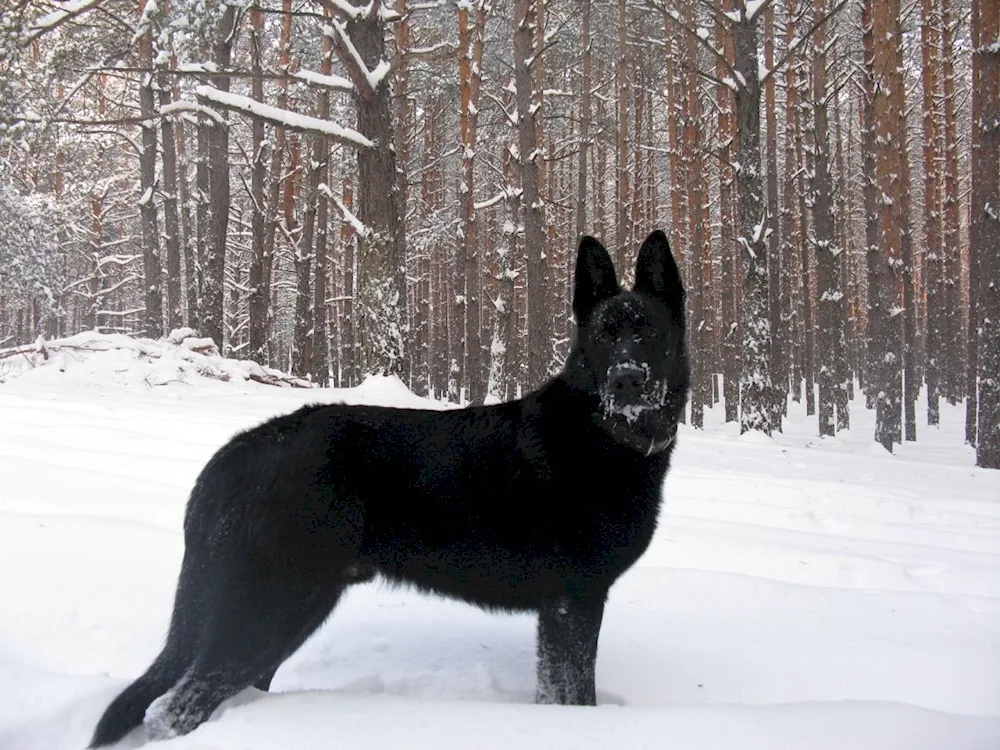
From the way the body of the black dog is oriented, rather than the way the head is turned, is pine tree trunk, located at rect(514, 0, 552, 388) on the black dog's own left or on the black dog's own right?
on the black dog's own left

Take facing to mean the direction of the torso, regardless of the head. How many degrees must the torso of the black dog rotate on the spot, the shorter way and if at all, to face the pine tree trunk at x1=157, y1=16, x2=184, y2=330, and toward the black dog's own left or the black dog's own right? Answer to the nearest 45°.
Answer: approximately 90° to the black dog's own left

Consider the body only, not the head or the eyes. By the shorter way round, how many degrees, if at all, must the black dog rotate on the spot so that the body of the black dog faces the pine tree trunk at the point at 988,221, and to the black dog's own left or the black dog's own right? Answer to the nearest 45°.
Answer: approximately 45° to the black dog's own left

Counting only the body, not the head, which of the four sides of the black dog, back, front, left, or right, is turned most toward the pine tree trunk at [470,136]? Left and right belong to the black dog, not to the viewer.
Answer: left

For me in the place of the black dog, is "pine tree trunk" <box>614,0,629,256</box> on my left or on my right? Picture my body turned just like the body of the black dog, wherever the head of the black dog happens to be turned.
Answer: on my left

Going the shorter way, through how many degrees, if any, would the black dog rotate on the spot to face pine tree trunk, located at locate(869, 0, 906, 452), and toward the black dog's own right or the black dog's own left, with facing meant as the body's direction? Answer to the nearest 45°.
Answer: approximately 45° to the black dog's own left

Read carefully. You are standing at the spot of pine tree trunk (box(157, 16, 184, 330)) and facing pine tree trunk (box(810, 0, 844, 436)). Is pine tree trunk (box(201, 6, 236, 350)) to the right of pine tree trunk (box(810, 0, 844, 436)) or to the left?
right

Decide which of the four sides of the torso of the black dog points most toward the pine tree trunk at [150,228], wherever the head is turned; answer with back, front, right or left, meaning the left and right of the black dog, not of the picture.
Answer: left

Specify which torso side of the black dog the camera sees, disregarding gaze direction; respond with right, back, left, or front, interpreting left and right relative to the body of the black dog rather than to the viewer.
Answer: right

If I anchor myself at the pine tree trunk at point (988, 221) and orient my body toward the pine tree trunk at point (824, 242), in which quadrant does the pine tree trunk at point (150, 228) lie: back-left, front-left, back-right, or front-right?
front-left

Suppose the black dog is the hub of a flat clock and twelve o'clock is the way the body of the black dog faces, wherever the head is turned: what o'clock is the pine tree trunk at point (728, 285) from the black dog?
The pine tree trunk is roughly at 10 o'clock from the black dog.

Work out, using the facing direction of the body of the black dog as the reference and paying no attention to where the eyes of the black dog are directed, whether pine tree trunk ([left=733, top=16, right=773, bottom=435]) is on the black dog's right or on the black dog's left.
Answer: on the black dog's left
